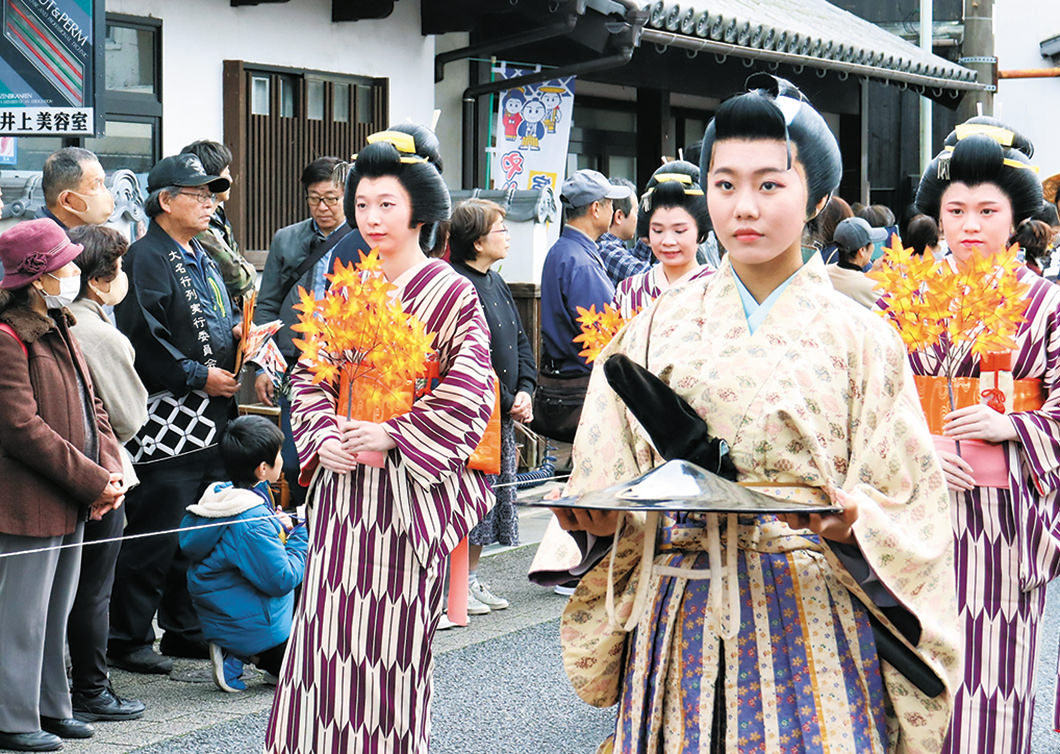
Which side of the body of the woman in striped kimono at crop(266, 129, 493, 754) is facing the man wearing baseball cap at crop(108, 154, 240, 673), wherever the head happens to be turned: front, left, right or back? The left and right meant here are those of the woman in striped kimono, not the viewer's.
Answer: right

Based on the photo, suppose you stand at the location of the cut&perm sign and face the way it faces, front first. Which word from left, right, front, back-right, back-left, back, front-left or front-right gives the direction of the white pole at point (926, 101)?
back-left

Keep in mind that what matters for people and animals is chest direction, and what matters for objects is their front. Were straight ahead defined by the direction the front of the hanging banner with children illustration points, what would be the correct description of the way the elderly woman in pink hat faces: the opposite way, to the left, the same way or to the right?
to the left

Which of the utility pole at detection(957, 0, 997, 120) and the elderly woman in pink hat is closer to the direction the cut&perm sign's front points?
the elderly woman in pink hat

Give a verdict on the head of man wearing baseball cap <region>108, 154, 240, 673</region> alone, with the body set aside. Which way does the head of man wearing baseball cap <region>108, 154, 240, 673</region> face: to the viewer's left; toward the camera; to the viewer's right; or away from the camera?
to the viewer's right

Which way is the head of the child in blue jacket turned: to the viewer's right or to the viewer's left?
to the viewer's right

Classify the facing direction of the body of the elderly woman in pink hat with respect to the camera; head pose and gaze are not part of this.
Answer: to the viewer's right

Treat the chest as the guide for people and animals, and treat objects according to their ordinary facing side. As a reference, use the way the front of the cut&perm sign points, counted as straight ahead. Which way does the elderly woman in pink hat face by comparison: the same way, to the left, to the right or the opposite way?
to the left

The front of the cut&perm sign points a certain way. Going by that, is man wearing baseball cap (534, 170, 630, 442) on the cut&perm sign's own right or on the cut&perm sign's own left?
on the cut&perm sign's own left
